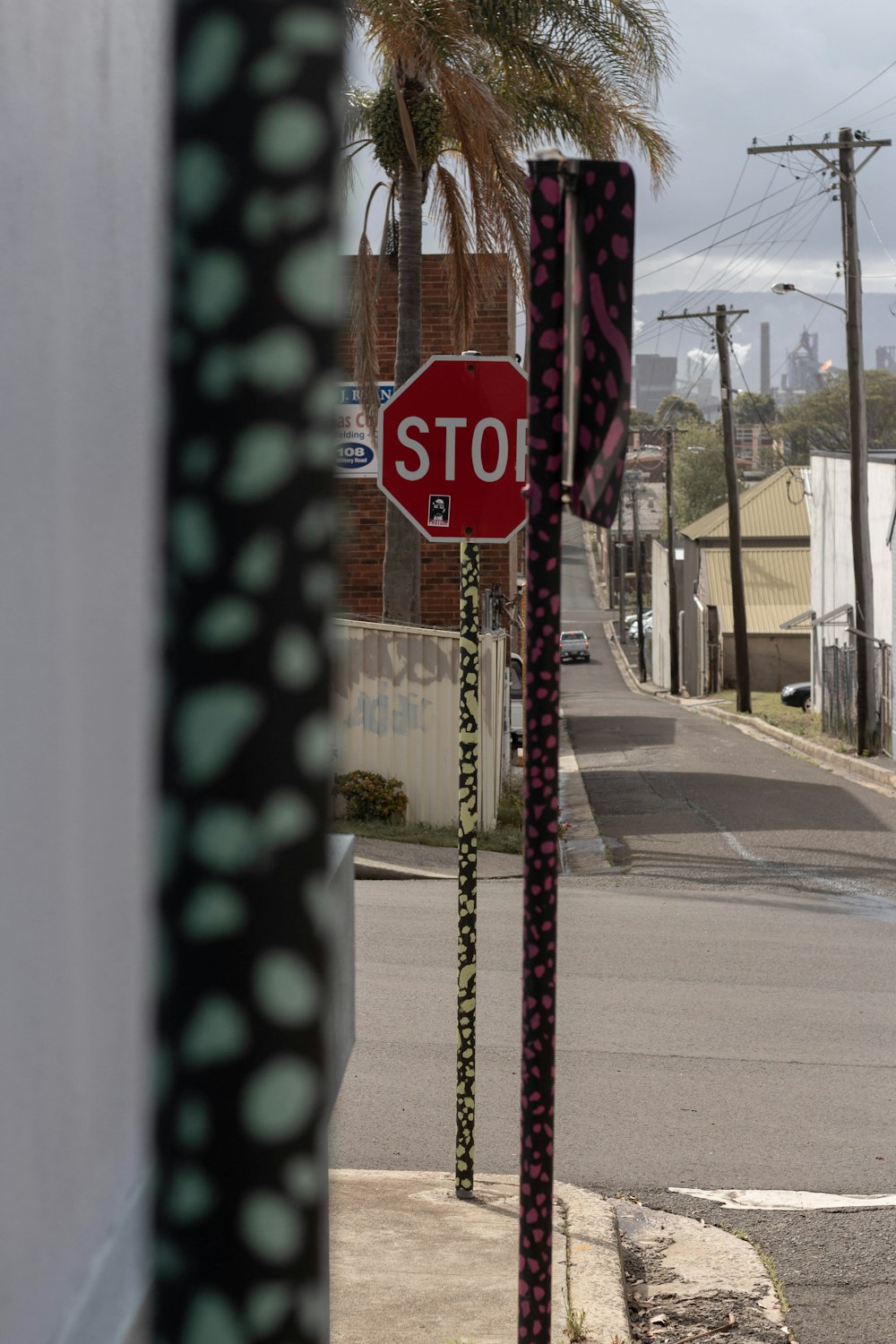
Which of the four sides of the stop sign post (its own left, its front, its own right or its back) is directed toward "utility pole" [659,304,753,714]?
back

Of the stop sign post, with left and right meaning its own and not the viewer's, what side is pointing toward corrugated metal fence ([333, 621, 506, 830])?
back

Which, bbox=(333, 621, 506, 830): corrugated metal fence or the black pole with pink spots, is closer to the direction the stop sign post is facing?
the black pole with pink spots

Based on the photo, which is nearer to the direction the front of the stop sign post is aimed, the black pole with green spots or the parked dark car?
the black pole with green spots

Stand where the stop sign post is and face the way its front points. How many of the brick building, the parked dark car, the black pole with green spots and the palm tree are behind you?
3

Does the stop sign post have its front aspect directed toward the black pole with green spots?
yes

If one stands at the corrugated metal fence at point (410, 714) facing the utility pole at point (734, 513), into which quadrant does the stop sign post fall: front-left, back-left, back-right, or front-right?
back-right

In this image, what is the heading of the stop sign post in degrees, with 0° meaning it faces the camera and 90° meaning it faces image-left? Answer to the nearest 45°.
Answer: approximately 0°

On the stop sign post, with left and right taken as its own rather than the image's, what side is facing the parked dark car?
back

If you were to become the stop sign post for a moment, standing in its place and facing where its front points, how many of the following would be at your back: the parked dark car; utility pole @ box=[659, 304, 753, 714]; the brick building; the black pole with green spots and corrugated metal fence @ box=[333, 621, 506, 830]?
4

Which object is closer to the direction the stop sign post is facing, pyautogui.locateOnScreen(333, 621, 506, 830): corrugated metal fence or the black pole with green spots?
the black pole with green spots

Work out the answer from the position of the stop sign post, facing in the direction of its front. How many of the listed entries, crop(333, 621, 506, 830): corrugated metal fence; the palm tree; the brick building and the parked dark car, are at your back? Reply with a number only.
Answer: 4

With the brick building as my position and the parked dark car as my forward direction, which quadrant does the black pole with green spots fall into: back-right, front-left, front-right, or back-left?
back-right

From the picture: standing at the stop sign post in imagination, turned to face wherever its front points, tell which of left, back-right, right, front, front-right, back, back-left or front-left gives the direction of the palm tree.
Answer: back

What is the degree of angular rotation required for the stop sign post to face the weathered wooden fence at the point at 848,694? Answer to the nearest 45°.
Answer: approximately 180°

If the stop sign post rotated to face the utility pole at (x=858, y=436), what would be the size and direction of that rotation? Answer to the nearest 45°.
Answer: approximately 180°
